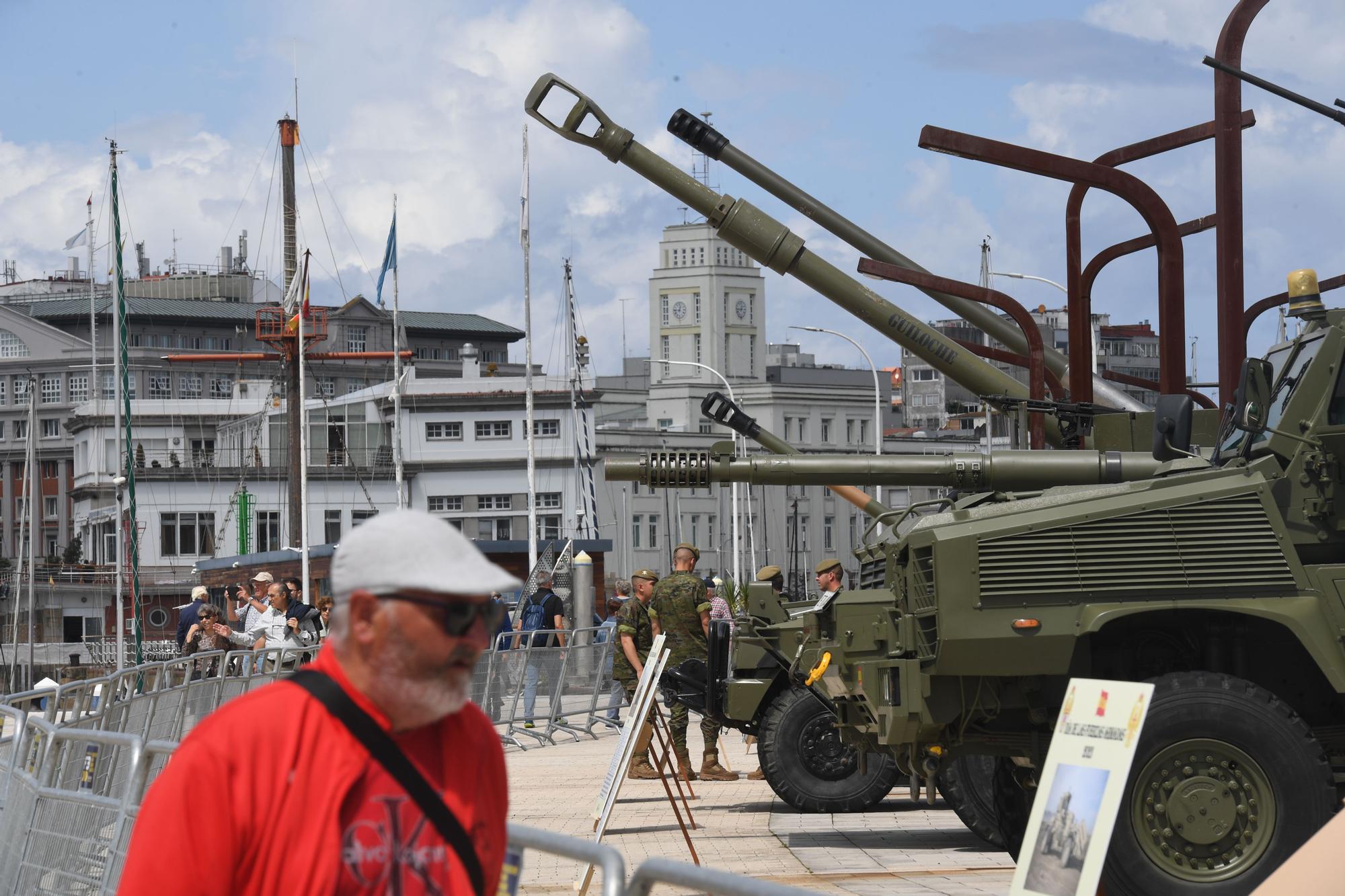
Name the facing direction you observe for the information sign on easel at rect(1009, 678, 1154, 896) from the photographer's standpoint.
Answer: facing the viewer and to the left of the viewer

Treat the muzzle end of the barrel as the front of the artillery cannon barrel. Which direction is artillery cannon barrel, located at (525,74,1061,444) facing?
to the viewer's left

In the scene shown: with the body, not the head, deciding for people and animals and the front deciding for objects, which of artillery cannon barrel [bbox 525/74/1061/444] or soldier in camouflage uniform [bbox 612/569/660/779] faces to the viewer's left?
the artillery cannon barrel

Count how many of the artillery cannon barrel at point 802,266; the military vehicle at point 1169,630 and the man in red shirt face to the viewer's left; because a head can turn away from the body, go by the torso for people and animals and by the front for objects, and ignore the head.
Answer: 2

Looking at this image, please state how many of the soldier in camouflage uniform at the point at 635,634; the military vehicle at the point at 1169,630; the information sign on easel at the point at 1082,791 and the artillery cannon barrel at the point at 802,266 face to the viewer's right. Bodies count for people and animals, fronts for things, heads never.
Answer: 1

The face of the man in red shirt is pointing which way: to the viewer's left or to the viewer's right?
to the viewer's right

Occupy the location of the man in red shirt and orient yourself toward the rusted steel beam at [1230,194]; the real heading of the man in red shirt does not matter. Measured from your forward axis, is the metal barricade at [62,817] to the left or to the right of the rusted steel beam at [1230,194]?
left
